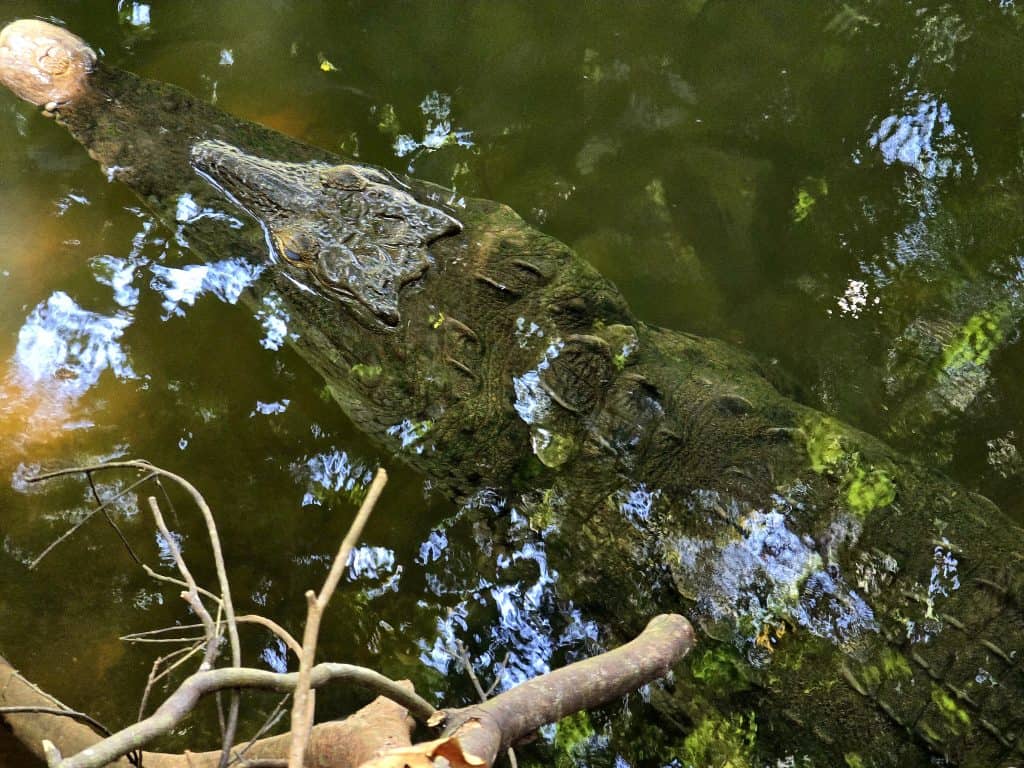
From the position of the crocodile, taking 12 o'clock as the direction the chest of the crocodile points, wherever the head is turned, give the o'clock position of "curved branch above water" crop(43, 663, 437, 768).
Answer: The curved branch above water is roughly at 8 o'clock from the crocodile.

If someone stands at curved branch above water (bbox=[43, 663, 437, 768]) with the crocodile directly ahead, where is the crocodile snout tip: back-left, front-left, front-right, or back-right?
front-left

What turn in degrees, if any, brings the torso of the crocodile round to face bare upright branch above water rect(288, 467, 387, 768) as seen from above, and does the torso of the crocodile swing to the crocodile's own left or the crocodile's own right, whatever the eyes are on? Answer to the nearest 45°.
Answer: approximately 135° to the crocodile's own left

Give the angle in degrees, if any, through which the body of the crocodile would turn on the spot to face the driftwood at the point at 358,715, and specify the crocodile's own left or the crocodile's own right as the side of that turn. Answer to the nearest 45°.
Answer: approximately 135° to the crocodile's own left

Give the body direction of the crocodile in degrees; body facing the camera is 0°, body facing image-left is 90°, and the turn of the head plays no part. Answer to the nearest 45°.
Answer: approximately 135°

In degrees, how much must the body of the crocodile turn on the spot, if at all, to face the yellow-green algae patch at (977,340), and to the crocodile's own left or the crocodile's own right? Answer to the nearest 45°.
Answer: approximately 90° to the crocodile's own right
